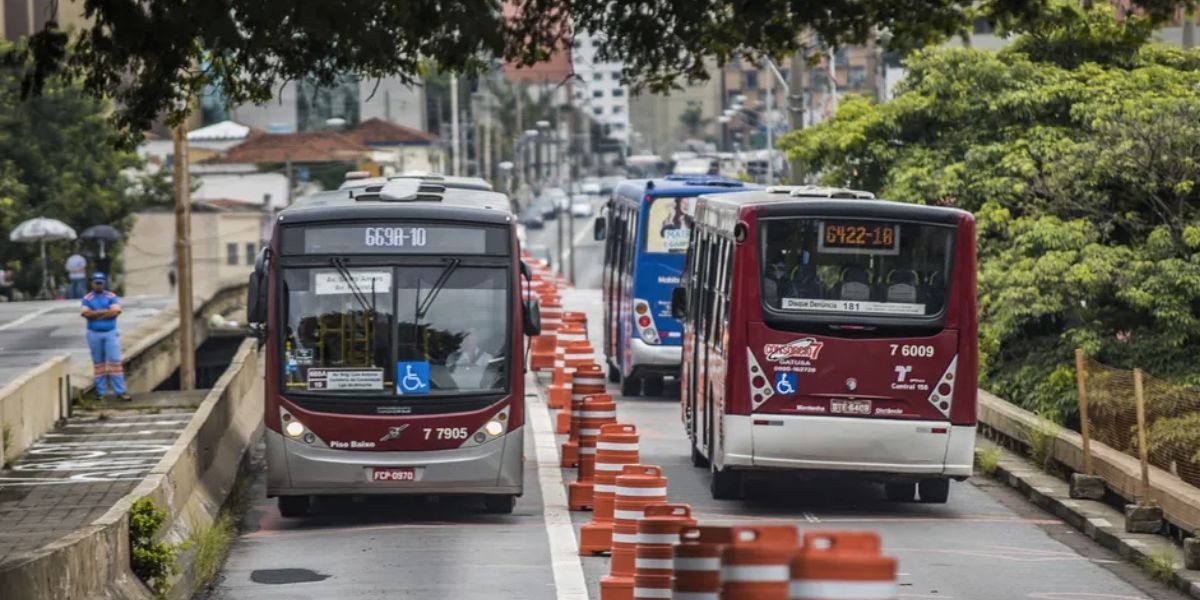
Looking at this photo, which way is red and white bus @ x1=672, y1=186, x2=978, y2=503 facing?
away from the camera

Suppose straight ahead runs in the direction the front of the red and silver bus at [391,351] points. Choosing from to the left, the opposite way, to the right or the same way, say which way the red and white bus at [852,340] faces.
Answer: the opposite way

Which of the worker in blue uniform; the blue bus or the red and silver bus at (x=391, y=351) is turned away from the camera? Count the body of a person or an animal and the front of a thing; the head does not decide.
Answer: the blue bus

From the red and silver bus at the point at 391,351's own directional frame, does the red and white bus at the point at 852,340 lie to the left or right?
on its left

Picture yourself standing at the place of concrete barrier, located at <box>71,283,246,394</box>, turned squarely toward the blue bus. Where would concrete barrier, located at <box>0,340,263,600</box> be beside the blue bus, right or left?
right

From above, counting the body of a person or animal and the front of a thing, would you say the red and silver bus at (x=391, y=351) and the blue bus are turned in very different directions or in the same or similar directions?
very different directions

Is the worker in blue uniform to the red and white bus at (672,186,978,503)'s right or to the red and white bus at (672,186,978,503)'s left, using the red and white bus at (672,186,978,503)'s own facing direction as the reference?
on its left

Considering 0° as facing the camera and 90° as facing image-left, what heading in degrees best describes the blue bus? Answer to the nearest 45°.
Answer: approximately 180°
